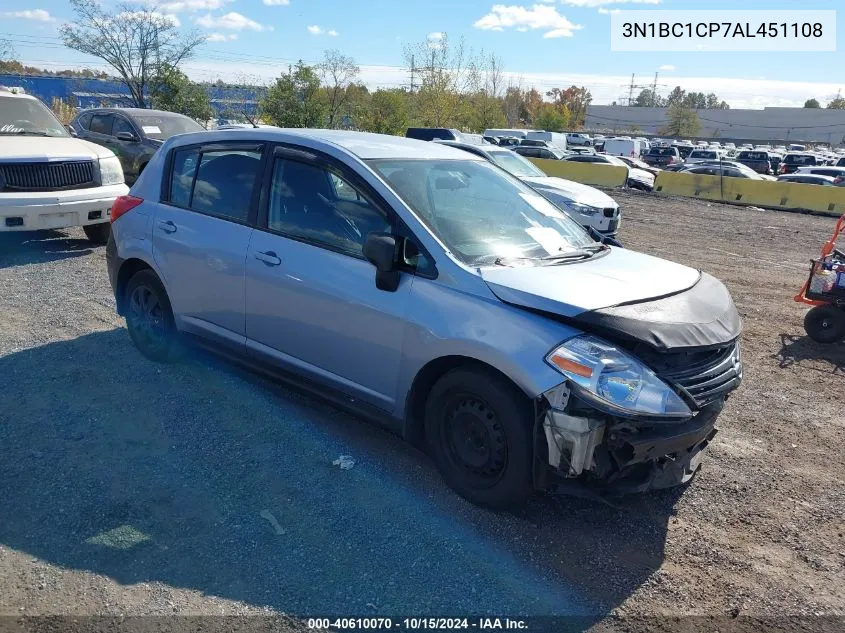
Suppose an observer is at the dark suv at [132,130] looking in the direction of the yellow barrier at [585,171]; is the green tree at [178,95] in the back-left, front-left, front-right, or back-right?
front-left

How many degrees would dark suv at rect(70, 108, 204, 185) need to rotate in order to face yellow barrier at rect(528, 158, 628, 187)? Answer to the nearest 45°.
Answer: approximately 90° to its left

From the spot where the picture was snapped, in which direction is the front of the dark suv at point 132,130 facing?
facing the viewer and to the right of the viewer

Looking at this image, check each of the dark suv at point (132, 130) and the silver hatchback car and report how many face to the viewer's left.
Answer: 0

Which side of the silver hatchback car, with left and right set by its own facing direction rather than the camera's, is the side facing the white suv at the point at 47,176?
back

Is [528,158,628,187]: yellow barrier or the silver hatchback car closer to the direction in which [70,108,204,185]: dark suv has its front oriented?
the silver hatchback car

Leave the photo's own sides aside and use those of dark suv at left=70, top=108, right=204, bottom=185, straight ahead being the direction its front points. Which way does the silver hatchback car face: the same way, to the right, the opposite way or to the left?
the same way

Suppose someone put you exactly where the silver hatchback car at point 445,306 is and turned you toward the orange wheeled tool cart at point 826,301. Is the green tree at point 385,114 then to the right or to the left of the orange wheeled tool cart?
left

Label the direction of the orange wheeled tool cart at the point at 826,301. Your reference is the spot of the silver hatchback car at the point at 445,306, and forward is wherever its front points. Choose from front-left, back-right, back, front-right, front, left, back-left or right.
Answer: left

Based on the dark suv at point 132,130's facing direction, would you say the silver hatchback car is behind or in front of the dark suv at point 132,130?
in front
